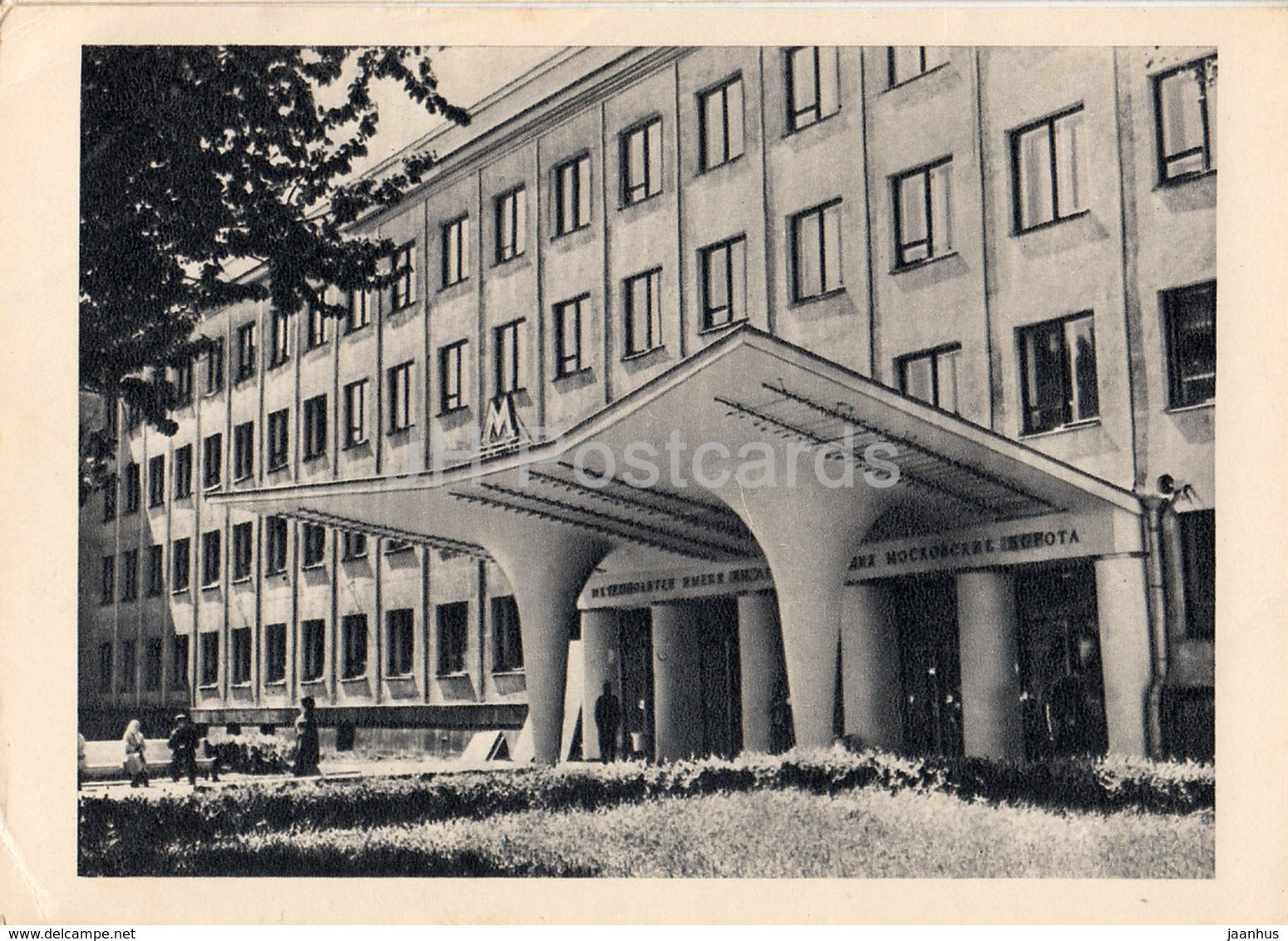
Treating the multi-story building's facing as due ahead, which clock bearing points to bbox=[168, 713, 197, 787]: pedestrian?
The pedestrian is roughly at 2 o'clock from the multi-story building.

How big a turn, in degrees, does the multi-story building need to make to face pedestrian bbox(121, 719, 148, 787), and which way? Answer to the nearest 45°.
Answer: approximately 45° to its right

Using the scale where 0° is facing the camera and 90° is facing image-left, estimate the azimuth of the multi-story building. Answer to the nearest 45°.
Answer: approximately 45°
